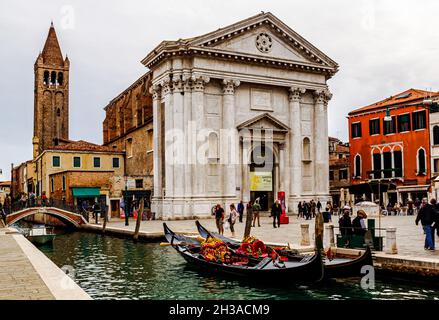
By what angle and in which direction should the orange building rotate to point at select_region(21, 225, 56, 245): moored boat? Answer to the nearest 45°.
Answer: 0° — it already faces it

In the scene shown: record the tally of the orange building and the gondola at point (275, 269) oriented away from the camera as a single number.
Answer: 0

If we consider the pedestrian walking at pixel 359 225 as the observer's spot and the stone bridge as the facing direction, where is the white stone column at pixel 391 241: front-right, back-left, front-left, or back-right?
back-left

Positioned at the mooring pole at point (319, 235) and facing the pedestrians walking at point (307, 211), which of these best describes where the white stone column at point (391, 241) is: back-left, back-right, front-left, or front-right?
front-right

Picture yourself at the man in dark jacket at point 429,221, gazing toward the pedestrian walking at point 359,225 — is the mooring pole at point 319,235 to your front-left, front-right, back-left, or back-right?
front-left

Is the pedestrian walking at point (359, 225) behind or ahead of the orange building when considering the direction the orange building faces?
ahead

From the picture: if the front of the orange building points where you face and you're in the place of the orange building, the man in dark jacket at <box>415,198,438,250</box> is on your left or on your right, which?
on your left

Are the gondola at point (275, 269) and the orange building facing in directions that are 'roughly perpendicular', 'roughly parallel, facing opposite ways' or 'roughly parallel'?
roughly perpendicular

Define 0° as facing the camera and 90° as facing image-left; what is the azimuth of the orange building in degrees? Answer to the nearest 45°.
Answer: approximately 45°

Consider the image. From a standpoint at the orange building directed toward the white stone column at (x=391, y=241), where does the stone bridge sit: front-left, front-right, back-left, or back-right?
front-right
